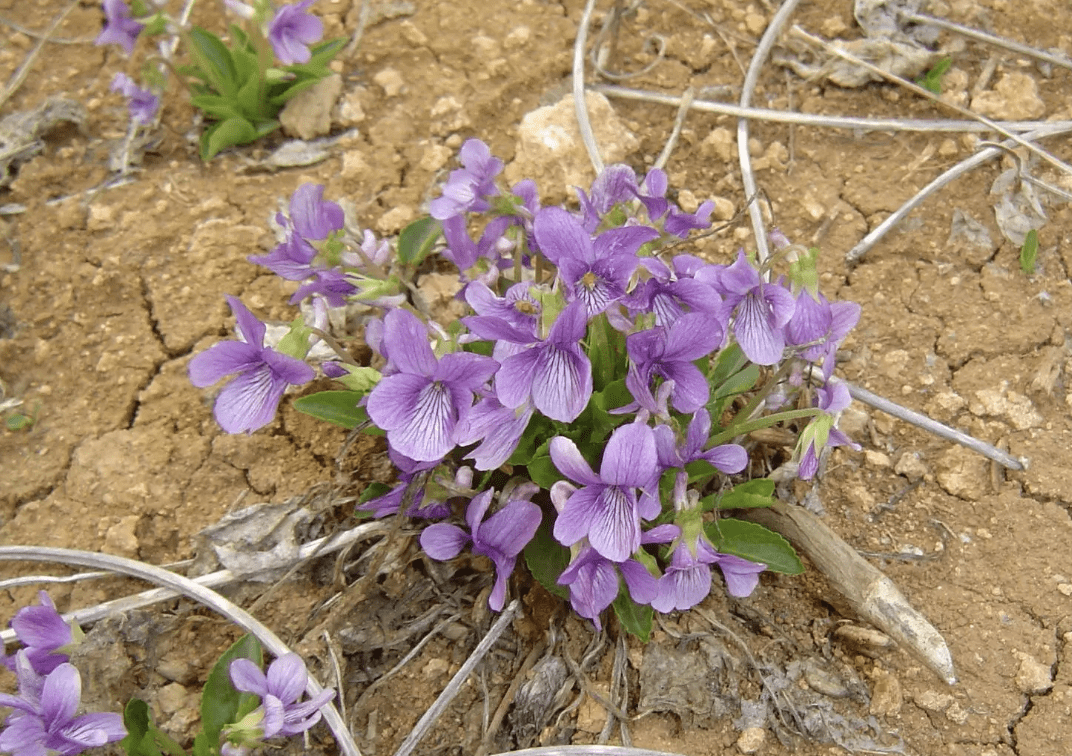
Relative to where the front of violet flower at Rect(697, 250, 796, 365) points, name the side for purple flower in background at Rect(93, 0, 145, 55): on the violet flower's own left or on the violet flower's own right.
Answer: on the violet flower's own right

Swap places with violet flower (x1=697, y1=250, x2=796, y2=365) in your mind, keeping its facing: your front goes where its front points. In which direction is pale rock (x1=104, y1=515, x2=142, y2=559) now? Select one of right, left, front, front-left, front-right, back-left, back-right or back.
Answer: right

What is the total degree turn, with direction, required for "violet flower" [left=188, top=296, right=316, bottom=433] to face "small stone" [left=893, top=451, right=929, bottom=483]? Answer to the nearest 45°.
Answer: approximately 135° to its left

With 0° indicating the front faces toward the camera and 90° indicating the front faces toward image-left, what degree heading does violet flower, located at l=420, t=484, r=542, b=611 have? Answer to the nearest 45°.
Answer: approximately 45°

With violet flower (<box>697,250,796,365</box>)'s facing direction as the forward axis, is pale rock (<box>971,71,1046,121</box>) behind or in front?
behind

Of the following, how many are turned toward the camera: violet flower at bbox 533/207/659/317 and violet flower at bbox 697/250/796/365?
2

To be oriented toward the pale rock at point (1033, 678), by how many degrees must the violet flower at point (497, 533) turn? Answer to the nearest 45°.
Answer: approximately 135° to its left

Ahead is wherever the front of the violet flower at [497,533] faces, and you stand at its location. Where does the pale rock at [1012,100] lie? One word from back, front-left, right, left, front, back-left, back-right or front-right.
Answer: back

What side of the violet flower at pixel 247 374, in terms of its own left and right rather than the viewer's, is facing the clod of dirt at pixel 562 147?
back

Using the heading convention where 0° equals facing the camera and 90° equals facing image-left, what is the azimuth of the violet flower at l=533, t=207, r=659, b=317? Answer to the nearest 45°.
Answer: approximately 0°

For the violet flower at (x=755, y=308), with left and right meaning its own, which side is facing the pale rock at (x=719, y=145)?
back
